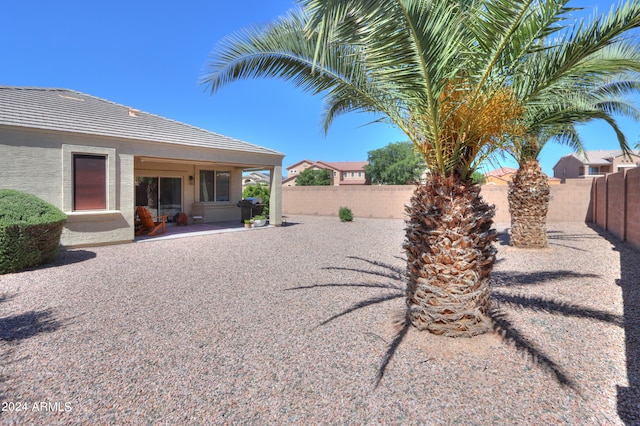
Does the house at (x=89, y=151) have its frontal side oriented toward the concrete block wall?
no

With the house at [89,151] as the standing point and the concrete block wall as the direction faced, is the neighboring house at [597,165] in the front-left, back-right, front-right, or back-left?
front-left

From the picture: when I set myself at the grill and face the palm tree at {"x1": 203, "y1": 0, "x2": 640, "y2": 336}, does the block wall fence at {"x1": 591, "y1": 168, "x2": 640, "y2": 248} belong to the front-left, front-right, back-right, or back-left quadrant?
front-left

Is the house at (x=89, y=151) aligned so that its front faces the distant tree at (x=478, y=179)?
no

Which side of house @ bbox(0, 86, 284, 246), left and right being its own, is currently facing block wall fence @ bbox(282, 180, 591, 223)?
right

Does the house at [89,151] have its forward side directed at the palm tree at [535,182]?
no
